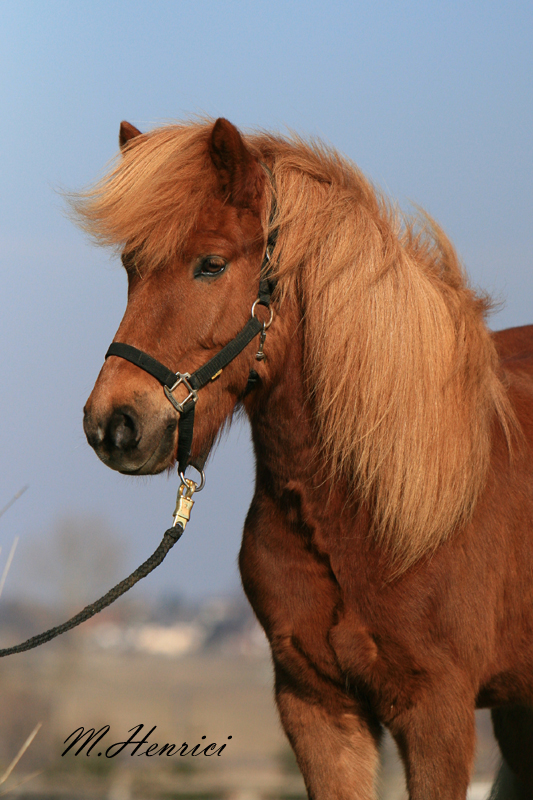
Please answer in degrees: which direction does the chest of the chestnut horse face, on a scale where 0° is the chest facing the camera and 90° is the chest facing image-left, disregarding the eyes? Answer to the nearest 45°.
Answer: approximately 45°
